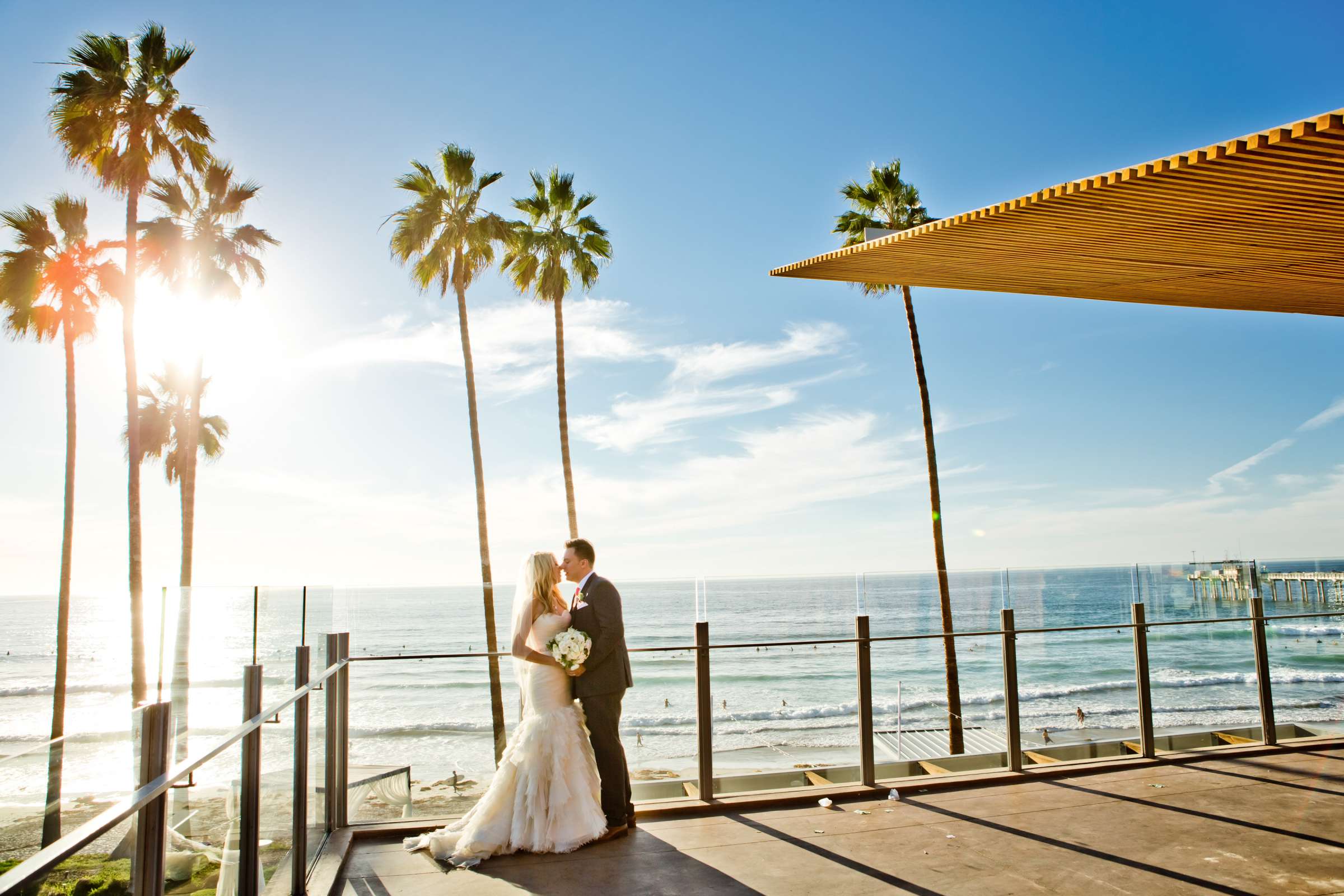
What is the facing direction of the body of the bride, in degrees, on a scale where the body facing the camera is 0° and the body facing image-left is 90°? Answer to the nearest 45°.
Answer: approximately 270°

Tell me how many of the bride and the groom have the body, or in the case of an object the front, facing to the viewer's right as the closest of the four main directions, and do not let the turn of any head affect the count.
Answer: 1

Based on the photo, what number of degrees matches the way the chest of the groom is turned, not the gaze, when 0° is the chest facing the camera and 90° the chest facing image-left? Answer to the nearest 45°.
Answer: approximately 90°

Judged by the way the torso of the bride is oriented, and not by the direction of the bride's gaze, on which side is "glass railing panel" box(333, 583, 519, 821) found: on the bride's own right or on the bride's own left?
on the bride's own left

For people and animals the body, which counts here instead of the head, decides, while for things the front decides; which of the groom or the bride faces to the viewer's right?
the bride

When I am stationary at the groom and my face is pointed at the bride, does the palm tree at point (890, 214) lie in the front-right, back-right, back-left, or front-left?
back-right

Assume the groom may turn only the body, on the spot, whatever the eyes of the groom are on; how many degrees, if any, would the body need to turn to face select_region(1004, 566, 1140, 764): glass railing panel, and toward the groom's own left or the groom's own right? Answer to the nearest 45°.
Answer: approximately 135° to the groom's own right

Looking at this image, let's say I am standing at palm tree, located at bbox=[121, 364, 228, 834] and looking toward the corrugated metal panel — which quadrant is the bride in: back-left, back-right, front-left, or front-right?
front-right

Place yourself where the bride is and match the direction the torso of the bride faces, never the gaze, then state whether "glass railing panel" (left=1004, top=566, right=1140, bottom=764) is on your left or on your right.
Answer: on your left

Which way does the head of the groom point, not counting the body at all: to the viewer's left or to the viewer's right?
to the viewer's left

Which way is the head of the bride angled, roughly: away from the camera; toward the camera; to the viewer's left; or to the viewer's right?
to the viewer's right

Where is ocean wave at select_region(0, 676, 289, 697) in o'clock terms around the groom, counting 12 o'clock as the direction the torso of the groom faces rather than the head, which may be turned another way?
The ocean wave is roughly at 2 o'clock from the groom.

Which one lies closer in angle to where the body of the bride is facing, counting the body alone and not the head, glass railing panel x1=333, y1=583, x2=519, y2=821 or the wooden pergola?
the wooden pergola

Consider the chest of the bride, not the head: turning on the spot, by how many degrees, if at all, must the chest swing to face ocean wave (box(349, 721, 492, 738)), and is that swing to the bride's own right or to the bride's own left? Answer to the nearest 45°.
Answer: approximately 90° to the bride's own left

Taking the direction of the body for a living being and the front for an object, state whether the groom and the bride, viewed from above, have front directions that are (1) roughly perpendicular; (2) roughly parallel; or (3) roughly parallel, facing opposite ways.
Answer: roughly parallel, facing opposite ways
